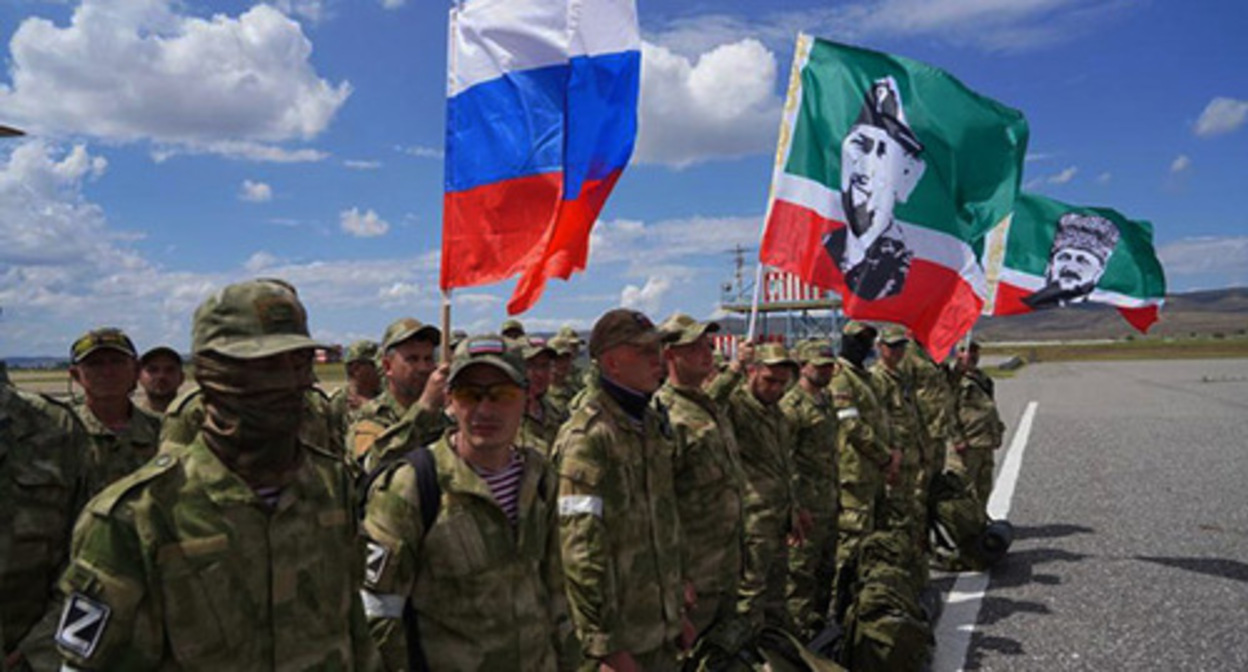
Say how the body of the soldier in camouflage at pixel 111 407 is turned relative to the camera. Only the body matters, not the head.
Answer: toward the camera

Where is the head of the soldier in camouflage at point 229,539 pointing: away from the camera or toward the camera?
toward the camera

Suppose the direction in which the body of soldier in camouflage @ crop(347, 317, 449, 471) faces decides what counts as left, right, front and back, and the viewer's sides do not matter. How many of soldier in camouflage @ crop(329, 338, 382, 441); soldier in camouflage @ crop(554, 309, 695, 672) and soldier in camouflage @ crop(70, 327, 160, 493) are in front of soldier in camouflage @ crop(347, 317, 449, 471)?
1

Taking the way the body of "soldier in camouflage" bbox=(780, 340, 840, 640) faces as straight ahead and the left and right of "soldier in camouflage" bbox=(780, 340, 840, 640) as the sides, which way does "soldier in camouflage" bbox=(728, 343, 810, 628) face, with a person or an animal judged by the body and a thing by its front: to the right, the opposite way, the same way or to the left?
the same way

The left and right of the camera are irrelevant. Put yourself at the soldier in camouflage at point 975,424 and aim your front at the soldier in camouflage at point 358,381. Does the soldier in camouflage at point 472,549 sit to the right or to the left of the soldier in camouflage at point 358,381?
left

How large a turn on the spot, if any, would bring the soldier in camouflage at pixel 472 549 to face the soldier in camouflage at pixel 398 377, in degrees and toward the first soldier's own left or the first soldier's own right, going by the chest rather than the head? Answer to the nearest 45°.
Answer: approximately 135° to the first soldier's own left

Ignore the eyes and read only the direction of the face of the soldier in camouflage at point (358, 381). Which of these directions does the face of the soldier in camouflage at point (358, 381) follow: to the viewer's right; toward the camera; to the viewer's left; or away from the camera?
toward the camera

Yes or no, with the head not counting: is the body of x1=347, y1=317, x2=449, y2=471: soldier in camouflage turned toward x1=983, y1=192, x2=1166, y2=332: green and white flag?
no

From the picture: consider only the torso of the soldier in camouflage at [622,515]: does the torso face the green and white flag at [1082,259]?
no

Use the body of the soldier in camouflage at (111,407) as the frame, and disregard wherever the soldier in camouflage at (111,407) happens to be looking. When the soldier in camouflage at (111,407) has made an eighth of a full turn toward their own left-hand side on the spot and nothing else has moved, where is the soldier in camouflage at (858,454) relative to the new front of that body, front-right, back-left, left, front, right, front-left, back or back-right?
front-left

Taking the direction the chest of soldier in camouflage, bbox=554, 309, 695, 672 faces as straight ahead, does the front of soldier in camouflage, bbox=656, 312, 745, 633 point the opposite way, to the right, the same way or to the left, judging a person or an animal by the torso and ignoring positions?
the same way

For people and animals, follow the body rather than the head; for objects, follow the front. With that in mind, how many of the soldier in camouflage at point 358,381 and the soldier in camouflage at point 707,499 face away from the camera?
0
